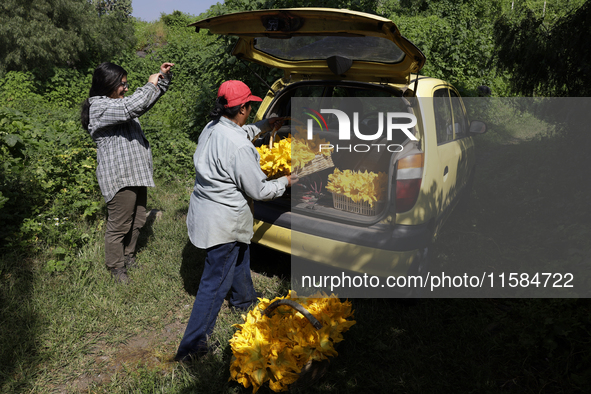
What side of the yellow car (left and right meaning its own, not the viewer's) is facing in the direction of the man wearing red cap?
back

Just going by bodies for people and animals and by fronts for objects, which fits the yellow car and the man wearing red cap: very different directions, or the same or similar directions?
same or similar directions

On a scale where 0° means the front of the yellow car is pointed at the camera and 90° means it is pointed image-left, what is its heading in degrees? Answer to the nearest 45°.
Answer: approximately 225°

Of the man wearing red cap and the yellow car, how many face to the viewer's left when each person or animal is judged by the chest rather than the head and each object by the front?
0

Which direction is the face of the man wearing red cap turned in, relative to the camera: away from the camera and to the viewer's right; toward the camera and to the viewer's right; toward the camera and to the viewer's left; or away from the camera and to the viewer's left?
away from the camera and to the viewer's right

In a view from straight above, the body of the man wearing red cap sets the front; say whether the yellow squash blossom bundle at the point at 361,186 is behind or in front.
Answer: in front

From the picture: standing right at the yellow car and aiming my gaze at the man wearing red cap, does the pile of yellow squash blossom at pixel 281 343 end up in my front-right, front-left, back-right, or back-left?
front-left

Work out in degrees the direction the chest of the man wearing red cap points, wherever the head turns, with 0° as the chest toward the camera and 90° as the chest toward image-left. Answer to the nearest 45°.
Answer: approximately 225°

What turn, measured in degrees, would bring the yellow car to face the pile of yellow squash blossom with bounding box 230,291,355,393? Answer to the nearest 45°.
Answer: approximately 135° to its right
